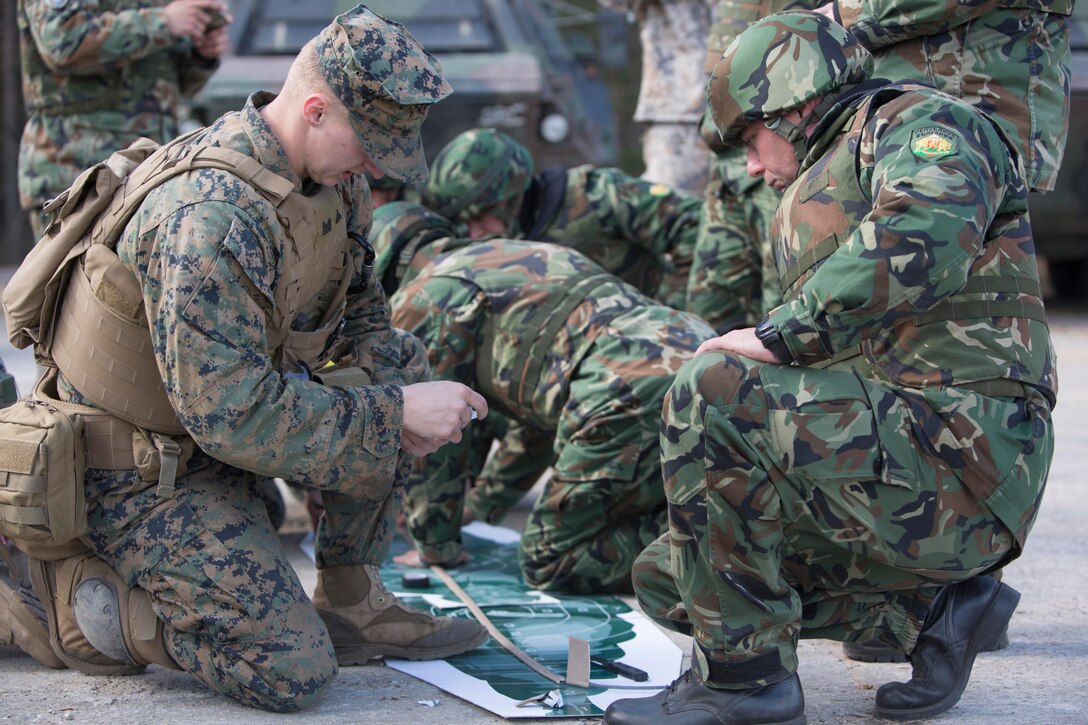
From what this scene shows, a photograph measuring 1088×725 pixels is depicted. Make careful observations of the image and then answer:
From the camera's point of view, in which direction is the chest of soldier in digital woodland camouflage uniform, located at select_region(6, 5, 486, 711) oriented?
to the viewer's right

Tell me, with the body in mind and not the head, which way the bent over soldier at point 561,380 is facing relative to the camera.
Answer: to the viewer's left

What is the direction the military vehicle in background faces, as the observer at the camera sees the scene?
facing the viewer

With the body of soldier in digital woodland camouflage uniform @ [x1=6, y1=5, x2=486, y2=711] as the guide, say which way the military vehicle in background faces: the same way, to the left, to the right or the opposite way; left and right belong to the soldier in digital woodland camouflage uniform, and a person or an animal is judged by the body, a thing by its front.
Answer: to the right

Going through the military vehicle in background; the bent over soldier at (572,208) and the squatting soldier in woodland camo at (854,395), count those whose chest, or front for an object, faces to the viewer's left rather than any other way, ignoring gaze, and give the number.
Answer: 2

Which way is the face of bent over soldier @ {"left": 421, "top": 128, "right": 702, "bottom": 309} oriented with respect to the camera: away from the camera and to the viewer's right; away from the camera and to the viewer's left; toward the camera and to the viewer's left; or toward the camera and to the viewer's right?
toward the camera and to the viewer's left

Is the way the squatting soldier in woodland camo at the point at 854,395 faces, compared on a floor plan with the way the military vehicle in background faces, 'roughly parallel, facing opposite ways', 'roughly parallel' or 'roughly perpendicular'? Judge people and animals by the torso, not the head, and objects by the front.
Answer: roughly perpendicular

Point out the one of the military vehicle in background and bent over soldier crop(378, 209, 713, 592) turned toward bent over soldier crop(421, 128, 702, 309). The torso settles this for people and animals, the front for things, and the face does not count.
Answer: the military vehicle in background

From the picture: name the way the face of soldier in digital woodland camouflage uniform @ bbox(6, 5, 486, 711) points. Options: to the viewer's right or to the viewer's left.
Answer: to the viewer's right

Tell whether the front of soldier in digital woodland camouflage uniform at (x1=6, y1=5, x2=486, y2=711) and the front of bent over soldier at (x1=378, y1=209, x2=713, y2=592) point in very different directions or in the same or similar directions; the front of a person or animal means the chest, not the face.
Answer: very different directions

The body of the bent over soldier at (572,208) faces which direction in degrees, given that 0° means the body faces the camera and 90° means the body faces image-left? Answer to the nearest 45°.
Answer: approximately 90°

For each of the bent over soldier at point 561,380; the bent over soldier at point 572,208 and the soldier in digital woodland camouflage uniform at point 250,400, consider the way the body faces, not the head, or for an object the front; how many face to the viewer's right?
1
